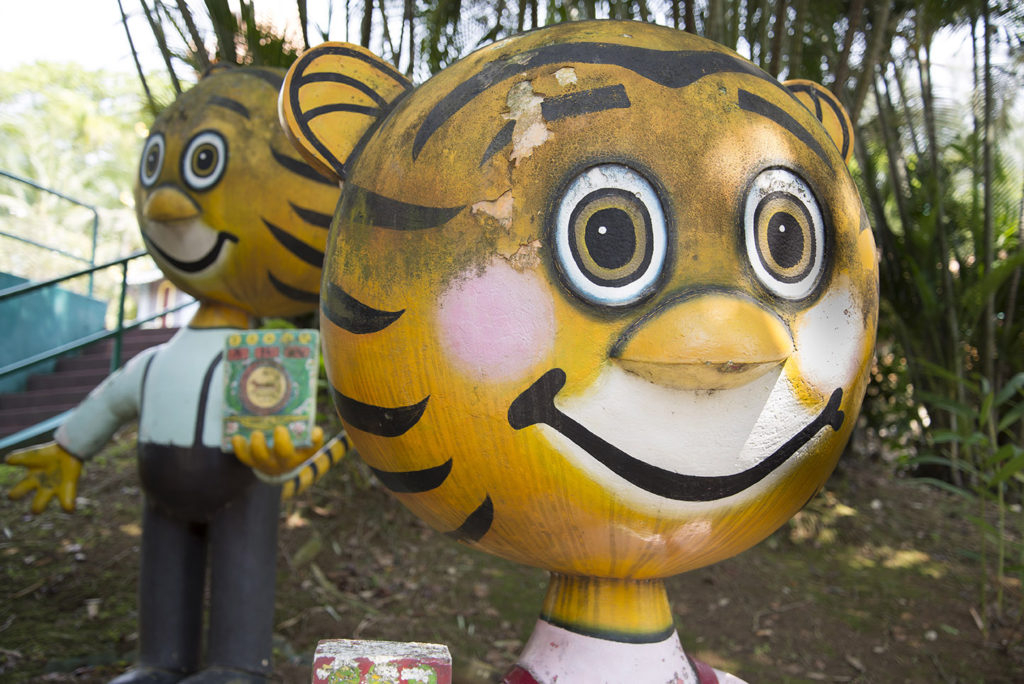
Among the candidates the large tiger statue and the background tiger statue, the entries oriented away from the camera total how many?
0

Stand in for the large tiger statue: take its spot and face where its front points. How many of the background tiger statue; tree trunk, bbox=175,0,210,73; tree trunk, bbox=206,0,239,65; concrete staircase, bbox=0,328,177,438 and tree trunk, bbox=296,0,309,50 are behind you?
5

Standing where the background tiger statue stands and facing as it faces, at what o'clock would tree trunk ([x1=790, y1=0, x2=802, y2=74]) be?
The tree trunk is roughly at 7 o'clock from the background tiger statue.

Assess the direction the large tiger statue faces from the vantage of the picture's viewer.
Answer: facing the viewer and to the right of the viewer

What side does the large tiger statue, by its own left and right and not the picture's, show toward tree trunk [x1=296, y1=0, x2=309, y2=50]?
back

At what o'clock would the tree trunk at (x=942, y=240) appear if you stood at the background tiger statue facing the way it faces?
The tree trunk is roughly at 7 o'clock from the background tiger statue.

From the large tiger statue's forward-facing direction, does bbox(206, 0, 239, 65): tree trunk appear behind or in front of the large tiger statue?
behind

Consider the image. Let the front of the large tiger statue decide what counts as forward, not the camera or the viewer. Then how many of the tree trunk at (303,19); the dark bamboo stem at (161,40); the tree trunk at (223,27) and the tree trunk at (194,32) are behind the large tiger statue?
4

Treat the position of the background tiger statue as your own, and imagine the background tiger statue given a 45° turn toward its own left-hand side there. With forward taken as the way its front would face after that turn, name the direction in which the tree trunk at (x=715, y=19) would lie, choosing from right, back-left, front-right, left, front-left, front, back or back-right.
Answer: left

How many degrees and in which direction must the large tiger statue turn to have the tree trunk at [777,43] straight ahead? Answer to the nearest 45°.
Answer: approximately 135° to its left

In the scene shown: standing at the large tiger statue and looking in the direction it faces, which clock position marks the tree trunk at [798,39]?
The tree trunk is roughly at 8 o'clock from the large tiger statue.

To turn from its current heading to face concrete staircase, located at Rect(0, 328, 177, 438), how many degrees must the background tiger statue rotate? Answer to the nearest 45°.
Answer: approximately 135° to its right

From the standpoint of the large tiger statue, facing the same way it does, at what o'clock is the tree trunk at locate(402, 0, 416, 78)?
The tree trunk is roughly at 7 o'clock from the large tiger statue.

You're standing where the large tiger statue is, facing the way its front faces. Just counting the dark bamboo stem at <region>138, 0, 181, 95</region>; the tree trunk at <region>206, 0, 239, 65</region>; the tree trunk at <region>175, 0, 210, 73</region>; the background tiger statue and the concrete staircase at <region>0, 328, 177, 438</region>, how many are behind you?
5

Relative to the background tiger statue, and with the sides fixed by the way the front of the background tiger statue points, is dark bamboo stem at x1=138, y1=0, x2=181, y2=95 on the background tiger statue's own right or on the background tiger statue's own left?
on the background tiger statue's own right

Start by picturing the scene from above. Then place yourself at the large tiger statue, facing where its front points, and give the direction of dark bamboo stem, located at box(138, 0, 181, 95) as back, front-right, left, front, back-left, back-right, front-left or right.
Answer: back

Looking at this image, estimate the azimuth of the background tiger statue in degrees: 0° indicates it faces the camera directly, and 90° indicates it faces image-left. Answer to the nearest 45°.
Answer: approximately 45°
